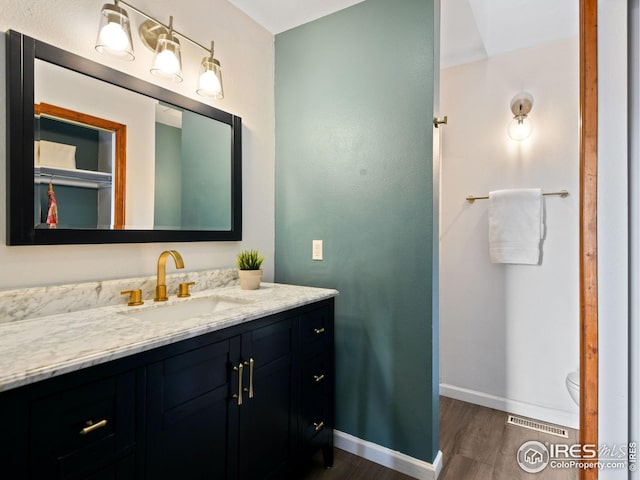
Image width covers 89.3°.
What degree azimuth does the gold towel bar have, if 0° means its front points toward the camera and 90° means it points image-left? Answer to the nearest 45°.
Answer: approximately 0°

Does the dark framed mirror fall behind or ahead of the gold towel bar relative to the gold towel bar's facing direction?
ahead

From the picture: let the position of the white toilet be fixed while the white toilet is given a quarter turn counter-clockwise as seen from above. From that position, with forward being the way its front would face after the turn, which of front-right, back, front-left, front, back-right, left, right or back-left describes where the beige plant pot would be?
front-right

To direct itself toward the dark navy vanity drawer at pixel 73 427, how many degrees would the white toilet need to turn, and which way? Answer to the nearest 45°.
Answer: approximately 45° to its left

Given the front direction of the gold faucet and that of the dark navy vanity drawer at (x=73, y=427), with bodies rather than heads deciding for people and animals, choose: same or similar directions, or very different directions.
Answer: same or similar directions

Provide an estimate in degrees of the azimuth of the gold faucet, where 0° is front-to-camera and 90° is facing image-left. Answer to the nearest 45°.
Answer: approximately 315°

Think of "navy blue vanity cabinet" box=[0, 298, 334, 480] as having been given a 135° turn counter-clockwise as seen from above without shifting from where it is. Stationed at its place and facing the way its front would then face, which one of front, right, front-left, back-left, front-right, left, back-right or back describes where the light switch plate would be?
front-right

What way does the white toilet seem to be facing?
to the viewer's left

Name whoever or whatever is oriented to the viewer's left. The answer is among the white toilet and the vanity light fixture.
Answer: the white toilet

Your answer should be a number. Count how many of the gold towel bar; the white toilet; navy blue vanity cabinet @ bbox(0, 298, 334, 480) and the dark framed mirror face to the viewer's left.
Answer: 1

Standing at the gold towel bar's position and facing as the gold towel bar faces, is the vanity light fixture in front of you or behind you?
in front

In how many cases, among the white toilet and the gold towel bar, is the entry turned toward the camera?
1

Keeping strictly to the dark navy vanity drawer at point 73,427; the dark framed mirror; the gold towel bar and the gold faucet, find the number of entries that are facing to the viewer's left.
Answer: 0
